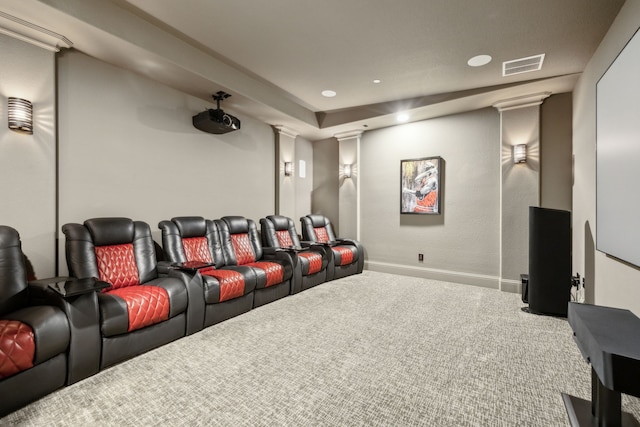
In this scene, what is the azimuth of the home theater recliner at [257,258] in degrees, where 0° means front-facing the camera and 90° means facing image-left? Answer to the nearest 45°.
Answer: approximately 315°

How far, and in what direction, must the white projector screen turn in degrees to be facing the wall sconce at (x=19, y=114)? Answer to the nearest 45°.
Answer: approximately 45° to its left

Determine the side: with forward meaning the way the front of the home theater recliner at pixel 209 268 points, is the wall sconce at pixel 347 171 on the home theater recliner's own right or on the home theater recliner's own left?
on the home theater recliner's own left

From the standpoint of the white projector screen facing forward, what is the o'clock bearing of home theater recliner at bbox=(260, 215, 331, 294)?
The home theater recliner is roughly at 12 o'clock from the white projector screen.

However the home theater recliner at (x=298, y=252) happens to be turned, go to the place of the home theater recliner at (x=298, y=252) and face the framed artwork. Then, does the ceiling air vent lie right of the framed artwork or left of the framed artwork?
right

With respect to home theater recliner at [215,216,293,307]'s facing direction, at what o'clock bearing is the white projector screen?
The white projector screen is roughly at 12 o'clock from the home theater recliner.

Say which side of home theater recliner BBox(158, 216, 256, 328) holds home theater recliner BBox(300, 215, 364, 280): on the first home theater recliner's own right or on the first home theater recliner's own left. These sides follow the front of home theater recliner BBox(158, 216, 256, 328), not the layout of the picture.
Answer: on the first home theater recliner's own left

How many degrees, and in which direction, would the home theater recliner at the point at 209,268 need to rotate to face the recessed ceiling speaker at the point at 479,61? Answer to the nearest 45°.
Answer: approximately 45° to its left

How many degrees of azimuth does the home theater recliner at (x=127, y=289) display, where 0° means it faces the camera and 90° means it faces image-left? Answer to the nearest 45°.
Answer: approximately 315°

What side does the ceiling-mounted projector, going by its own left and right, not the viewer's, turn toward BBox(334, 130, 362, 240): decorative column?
left
